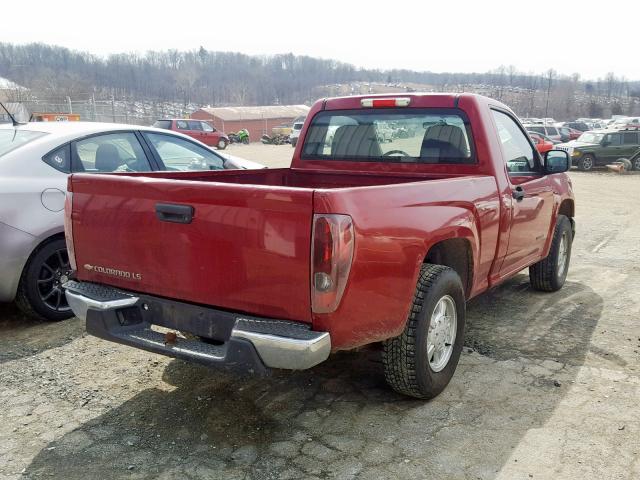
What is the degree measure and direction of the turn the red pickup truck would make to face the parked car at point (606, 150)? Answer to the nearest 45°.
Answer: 0° — it already faces it

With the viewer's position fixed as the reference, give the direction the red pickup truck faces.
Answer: facing away from the viewer and to the right of the viewer
